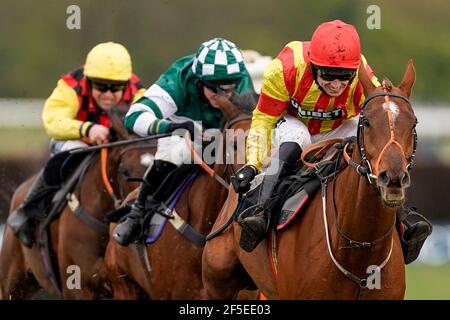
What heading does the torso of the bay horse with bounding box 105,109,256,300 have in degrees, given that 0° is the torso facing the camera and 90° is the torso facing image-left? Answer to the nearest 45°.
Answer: approximately 315°

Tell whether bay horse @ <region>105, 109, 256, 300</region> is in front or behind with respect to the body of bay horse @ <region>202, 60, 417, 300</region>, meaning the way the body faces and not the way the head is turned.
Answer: behind

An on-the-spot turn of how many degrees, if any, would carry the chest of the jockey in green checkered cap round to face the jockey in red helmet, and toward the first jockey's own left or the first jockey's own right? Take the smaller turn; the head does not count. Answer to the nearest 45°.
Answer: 0° — they already face them

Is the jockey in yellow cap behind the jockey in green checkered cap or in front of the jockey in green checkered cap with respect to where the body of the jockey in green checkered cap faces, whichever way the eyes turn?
behind
